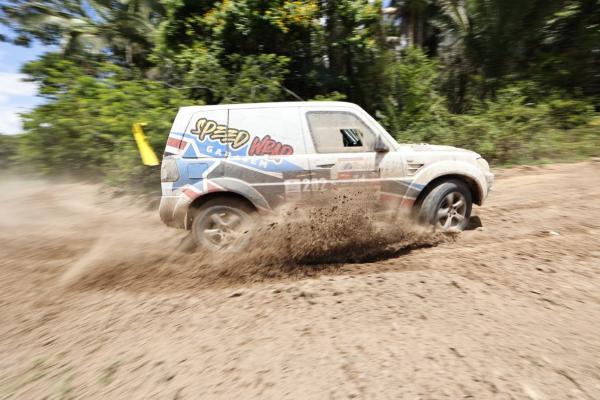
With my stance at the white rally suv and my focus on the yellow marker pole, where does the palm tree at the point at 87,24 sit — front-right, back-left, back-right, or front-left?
front-right

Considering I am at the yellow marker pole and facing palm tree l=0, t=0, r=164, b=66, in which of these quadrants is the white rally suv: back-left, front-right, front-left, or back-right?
back-right

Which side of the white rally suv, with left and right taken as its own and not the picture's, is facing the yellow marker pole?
back

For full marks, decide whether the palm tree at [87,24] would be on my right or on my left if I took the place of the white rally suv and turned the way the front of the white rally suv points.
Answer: on my left

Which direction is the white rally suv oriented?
to the viewer's right

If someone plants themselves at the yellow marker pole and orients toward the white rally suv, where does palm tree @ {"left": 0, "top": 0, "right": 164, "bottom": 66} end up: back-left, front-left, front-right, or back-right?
back-left

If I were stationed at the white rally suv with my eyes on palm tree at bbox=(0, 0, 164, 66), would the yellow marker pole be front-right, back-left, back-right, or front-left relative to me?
front-left
